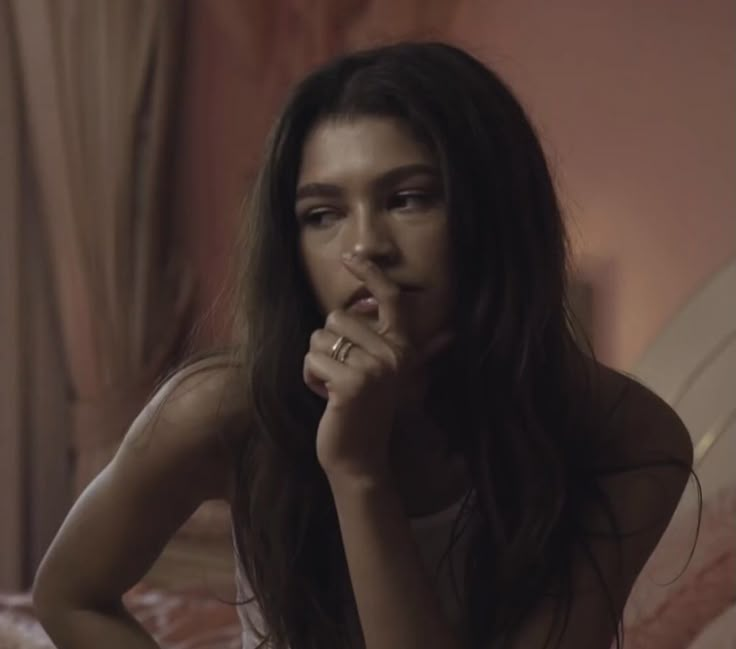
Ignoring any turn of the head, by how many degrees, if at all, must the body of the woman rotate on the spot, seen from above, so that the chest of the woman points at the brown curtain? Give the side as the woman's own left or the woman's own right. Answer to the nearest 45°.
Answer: approximately 180°
